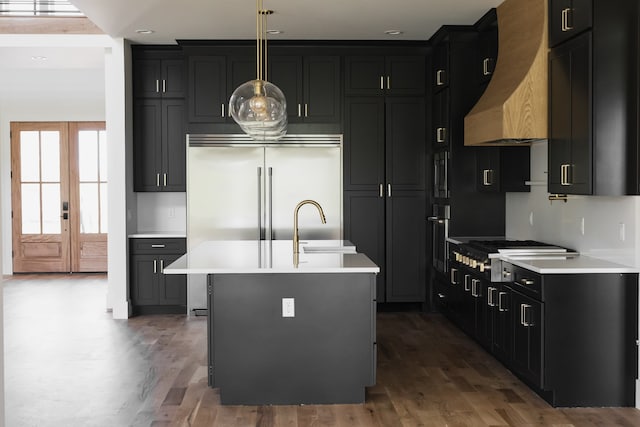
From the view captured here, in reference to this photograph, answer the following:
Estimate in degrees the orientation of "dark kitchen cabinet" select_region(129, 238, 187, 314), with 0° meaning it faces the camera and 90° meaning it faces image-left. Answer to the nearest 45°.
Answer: approximately 0°

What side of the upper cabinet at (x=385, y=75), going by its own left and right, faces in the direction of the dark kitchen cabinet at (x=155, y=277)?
right

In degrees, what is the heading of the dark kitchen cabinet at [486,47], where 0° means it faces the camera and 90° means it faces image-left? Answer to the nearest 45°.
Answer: approximately 90°

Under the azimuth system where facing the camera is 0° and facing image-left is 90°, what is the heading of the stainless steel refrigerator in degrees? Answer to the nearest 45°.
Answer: approximately 0°

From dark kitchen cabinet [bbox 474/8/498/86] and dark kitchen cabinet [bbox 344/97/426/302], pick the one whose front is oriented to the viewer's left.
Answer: dark kitchen cabinet [bbox 474/8/498/86]

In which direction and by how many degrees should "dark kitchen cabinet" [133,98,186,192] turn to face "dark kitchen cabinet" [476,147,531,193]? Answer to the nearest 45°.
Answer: approximately 45° to its left
